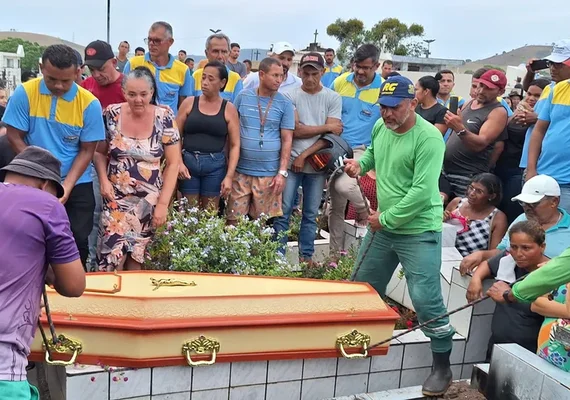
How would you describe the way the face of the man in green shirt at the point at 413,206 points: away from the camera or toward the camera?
toward the camera

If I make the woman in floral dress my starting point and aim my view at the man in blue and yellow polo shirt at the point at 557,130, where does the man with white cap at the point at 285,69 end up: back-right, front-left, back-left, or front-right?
front-left

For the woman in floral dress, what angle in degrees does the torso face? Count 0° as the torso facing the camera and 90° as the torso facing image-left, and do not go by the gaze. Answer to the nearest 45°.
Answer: approximately 0°

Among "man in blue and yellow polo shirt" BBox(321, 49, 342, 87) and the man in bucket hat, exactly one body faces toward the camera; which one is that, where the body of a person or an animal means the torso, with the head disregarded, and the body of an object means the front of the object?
the man in blue and yellow polo shirt

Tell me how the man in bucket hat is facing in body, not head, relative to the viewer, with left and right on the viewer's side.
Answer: facing away from the viewer and to the right of the viewer

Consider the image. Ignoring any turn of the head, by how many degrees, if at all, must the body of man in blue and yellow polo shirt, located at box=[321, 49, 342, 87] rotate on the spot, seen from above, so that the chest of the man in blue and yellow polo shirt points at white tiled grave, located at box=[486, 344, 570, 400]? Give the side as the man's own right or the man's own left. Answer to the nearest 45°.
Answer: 0° — they already face it

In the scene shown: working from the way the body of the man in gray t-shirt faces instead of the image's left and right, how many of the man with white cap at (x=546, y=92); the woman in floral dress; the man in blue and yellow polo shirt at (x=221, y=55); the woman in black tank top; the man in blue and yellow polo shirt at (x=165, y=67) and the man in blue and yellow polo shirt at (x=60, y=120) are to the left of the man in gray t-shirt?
1

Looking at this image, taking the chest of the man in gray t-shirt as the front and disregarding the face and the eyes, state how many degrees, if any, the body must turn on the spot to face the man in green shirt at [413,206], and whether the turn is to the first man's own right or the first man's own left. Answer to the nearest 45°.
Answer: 0° — they already face them

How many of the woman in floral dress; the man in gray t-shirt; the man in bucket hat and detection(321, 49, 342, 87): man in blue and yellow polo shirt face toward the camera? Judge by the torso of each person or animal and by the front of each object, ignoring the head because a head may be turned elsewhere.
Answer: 3

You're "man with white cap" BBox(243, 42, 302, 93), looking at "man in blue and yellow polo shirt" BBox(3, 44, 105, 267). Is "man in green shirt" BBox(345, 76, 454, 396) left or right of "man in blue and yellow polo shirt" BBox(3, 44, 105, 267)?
left

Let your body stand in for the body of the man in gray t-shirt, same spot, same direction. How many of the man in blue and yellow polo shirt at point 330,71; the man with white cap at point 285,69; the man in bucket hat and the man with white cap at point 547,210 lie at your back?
2

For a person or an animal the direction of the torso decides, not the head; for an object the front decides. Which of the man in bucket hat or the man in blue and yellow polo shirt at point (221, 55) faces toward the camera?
the man in blue and yellow polo shirt

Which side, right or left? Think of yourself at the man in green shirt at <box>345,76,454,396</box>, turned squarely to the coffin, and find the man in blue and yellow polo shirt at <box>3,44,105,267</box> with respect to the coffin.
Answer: right

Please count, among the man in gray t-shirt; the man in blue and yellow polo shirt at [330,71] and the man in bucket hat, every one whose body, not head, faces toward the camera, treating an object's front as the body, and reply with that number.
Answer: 2

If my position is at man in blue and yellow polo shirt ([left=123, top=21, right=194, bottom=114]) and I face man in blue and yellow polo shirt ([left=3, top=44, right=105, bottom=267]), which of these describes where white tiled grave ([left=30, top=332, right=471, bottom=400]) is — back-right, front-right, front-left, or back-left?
front-left

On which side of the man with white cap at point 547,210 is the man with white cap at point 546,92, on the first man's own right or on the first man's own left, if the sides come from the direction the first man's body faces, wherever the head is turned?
on the first man's own right

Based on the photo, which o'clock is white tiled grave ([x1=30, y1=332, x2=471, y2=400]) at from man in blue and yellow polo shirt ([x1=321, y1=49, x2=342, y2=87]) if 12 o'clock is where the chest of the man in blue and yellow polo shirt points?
The white tiled grave is roughly at 12 o'clock from the man in blue and yellow polo shirt.

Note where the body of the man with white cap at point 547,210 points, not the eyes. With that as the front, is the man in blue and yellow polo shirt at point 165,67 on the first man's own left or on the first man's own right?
on the first man's own right

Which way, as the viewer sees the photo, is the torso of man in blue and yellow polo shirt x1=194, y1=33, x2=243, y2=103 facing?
toward the camera

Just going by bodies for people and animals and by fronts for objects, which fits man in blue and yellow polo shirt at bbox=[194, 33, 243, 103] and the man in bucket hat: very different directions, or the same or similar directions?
very different directions

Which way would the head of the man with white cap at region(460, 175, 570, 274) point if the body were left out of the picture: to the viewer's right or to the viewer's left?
to the viewer's left
